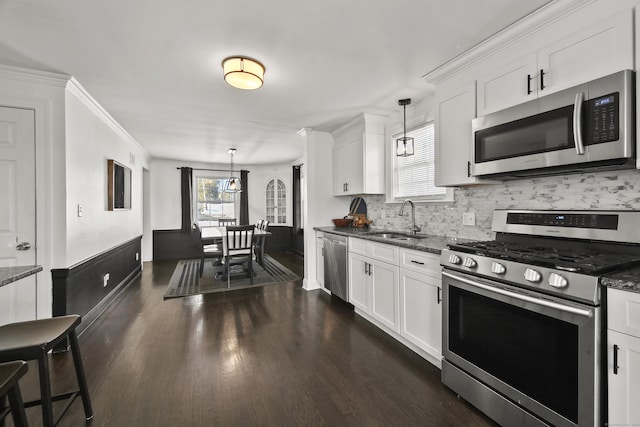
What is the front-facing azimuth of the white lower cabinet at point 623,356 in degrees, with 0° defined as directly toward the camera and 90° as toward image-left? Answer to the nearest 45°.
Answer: approximately 45°

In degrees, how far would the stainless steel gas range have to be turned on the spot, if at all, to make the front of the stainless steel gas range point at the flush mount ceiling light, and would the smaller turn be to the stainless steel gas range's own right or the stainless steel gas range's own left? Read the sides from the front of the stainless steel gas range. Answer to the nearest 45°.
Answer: approximately 45° to the stainless steel gas range's own right

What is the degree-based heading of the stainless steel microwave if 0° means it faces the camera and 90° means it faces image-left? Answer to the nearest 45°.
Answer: approximately 45°

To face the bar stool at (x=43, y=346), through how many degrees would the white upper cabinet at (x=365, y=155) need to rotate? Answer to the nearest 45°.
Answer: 0° — it already faces it

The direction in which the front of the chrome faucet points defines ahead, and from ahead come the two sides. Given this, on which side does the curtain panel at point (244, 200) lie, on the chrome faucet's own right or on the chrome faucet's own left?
on the chrome faucet's own right

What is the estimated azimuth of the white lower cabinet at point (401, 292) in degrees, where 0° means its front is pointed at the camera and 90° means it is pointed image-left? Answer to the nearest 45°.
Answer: approximately 45°

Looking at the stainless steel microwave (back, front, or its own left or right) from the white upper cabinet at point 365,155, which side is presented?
right
